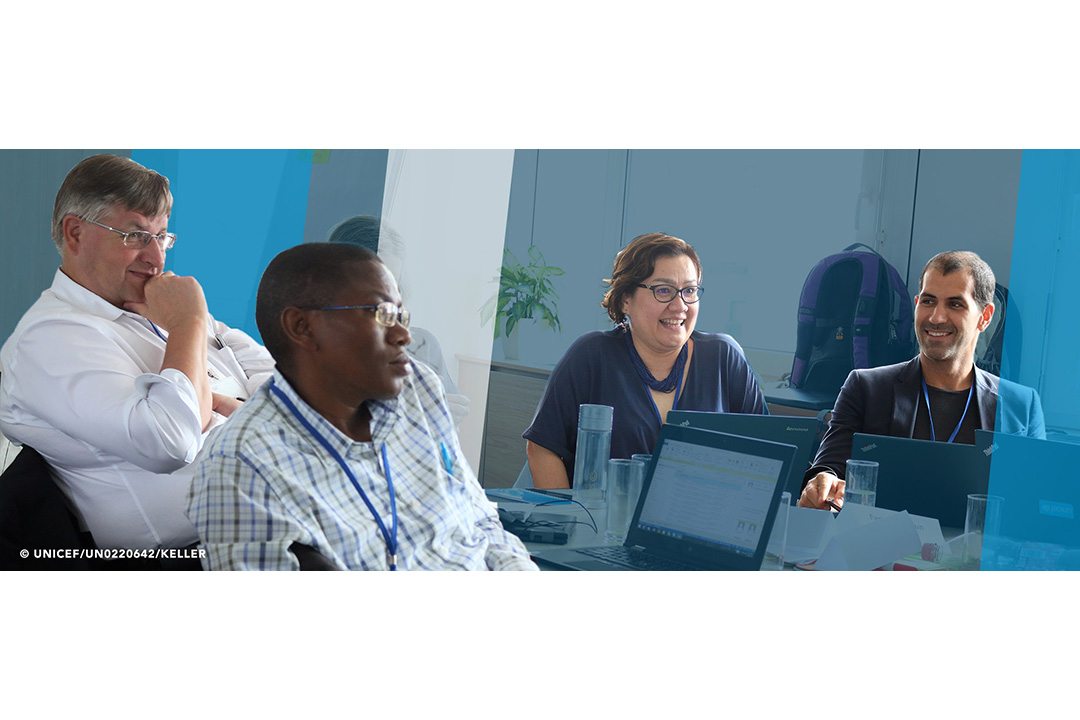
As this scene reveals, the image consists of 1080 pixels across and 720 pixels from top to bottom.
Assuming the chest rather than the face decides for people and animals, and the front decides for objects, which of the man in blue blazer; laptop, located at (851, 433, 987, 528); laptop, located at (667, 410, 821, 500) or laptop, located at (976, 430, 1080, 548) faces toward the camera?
the man in blue blazer

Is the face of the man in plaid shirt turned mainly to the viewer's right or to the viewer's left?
to the viewer's right

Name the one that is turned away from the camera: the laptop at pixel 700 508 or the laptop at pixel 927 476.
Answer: the laptop at pixel 927 476

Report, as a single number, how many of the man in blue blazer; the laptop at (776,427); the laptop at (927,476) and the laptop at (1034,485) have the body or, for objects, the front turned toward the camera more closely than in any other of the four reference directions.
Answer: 1

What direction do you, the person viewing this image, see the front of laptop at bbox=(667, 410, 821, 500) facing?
facing away from the viewer

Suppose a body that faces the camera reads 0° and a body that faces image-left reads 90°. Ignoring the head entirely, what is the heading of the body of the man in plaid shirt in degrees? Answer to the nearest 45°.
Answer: approximately 315°

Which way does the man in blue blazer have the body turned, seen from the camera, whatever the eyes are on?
toward the camera

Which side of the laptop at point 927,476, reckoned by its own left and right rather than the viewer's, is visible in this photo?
back

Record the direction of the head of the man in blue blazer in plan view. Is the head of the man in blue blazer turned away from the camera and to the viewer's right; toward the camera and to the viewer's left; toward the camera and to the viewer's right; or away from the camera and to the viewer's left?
toward the camera and to the viewer's left

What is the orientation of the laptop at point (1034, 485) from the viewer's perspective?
away from the camera

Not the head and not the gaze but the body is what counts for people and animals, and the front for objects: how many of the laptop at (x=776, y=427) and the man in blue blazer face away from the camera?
1

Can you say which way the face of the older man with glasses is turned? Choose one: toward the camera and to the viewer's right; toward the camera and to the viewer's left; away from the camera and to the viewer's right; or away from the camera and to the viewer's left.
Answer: toward the camera and to the viewer's right
